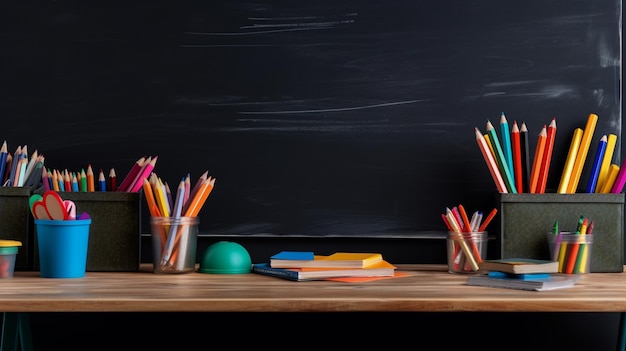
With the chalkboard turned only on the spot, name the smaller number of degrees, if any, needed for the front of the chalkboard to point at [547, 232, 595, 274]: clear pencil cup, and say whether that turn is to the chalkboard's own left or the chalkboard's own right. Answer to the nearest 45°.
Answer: approximately 45° to the chalkboard's own left

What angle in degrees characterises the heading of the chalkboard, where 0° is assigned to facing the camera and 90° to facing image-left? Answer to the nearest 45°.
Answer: approximately 0°

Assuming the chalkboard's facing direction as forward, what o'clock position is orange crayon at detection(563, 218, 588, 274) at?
The orange crayon is roughly at 10 o'clock from the chalkboard.

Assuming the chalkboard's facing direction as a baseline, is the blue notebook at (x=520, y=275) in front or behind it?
in front

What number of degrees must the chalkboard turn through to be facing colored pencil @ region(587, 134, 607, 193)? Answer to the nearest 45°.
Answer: approximately 90° to its left

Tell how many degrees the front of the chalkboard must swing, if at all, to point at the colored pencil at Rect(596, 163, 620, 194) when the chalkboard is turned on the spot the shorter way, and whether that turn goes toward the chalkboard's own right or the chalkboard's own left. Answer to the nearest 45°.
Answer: approximately 90° to the chalkboard's own left

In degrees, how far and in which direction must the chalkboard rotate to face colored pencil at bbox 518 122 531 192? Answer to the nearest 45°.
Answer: approximately 90° to its left
